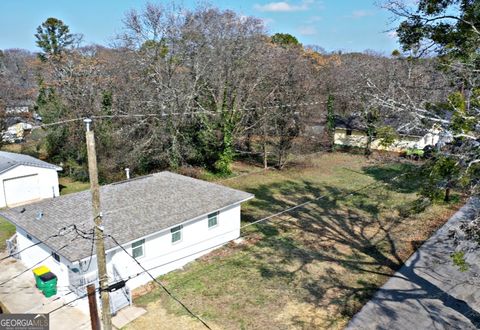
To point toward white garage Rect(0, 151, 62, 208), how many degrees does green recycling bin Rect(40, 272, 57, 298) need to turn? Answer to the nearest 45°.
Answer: approximately 135° to its right

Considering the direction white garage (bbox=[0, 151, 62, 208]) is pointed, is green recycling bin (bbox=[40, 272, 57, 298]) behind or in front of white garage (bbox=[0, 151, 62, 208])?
in front

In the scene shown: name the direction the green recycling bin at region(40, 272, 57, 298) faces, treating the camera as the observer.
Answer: facing the viewer and to the left of the viewer

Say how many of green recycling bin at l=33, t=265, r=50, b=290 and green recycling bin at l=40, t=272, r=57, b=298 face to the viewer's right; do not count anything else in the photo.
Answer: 0

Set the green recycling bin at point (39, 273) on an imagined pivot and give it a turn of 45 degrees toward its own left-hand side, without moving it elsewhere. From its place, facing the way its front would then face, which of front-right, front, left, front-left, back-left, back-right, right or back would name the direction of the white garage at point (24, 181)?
back

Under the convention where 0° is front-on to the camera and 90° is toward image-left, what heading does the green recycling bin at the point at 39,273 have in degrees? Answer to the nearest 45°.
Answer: approximately 45°

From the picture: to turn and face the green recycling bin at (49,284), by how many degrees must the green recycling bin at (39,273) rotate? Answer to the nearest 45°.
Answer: approximately 90° to its left

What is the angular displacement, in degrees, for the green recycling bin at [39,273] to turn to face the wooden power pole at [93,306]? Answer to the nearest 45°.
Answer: approximately 45° to its left

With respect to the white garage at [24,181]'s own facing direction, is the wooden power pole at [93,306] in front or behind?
in front

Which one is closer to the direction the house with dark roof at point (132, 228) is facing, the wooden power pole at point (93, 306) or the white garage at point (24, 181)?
the wooden power pole

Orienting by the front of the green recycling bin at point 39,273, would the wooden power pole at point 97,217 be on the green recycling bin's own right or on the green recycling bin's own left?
on the green recycling bin's own left

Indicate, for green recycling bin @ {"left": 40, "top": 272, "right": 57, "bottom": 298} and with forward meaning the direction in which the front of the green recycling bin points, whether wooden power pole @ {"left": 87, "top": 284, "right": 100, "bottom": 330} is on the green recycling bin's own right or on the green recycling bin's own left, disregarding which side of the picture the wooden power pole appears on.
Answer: on the green recycling bin's own left

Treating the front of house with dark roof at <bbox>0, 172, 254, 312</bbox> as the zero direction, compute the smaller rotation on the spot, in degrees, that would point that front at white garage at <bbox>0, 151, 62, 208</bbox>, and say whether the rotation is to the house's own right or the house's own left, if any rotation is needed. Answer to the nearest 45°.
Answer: approximately 180°

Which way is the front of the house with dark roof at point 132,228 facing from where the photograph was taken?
facing the viewer and to the right of the viewer
